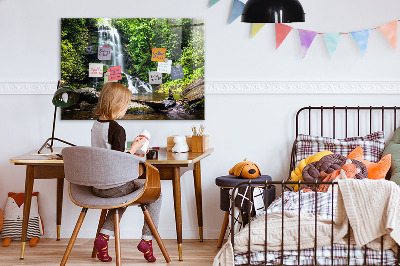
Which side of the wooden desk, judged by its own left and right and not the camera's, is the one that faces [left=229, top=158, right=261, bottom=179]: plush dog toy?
left

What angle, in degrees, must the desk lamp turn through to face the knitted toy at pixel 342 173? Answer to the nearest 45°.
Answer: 0° — it already faces it

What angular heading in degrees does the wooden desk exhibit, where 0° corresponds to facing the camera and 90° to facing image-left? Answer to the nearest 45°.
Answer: approximately 0°

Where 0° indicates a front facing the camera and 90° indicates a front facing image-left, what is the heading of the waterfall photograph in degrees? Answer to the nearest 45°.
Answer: approximately 0°

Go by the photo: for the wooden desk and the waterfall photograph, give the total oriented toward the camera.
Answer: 2

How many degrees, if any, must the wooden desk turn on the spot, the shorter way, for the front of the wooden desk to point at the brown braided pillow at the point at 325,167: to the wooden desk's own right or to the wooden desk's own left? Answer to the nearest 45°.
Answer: approximately 90° to the wooden desk's own left

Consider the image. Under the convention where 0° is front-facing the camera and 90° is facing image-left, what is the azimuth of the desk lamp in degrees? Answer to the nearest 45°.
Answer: approximately 315°
